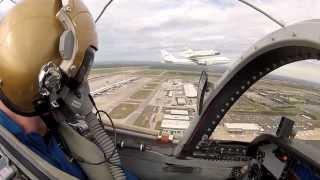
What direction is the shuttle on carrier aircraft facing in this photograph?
to the viewer's right

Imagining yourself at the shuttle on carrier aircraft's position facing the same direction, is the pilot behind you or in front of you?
behind

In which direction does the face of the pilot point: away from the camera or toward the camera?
away from the camera
